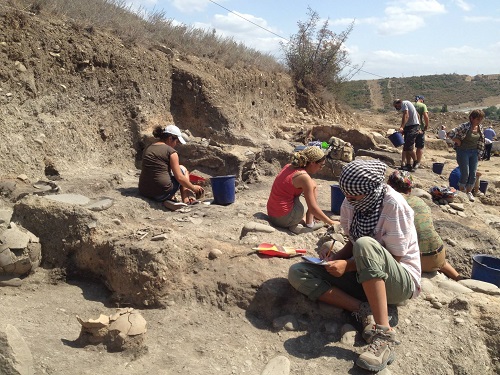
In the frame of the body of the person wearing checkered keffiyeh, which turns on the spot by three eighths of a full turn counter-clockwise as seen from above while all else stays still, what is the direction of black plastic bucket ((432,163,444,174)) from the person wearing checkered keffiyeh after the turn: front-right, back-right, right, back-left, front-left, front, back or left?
left

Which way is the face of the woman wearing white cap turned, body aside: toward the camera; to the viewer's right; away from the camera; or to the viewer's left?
to the viewer's right

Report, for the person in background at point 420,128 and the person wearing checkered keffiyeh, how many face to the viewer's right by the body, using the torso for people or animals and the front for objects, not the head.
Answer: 0

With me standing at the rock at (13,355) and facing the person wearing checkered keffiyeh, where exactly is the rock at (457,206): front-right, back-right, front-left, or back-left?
front-left

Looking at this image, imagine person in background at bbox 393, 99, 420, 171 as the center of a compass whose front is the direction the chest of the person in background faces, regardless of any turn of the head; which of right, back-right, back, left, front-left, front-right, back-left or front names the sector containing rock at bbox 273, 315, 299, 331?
left

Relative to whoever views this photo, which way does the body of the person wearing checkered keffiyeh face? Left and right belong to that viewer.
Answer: facing the viewer and to the left of the viewer

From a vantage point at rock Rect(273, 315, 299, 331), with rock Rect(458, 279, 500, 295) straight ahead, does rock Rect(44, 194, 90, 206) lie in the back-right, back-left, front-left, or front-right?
back-left

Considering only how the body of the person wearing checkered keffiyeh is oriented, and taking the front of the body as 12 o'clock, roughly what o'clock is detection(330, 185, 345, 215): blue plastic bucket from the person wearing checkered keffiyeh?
The blue plastic bucket is roughly at 4 o'clock from the person wearing checkered keffiyeh.

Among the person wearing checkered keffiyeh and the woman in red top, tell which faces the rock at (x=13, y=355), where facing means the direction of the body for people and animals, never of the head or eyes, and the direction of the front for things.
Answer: the person wearing checkered keffiyeh
